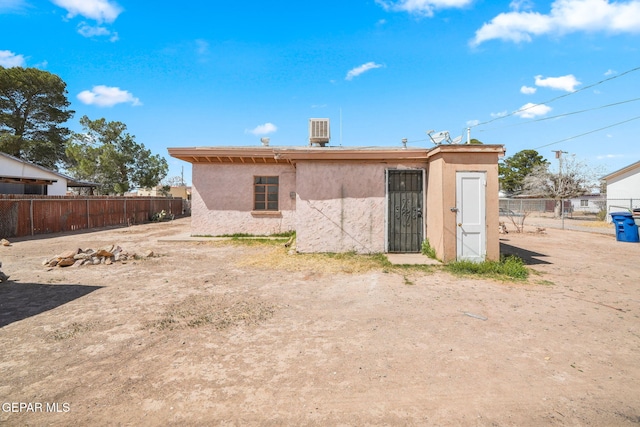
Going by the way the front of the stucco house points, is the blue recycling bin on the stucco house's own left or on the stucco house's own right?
on the stucco house's own left

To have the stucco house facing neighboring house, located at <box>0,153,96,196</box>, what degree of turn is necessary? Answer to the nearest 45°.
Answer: approximately 135° to its right

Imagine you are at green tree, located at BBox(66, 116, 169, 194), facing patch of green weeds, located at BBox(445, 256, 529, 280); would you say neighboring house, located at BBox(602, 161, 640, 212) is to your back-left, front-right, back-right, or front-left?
front-left

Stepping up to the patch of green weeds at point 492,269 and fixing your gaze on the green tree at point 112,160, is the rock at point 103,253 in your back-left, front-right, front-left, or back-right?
front-left

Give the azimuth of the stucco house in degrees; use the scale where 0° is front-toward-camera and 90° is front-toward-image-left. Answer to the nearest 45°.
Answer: approximately 0°

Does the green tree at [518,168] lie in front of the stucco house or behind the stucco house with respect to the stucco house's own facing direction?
behind

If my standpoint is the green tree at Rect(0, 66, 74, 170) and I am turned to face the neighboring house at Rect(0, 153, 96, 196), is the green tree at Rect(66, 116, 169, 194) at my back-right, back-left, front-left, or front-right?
front-left

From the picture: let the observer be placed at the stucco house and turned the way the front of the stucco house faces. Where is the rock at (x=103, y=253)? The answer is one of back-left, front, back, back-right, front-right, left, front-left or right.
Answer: right
